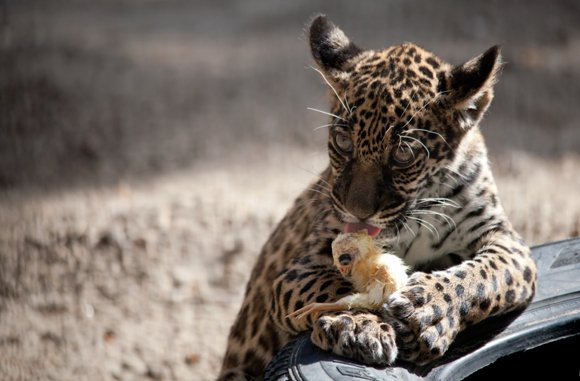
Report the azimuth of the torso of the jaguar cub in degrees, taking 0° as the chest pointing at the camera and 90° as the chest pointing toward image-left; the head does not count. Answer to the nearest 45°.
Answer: approximately 0°
